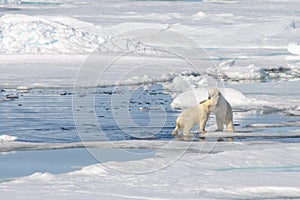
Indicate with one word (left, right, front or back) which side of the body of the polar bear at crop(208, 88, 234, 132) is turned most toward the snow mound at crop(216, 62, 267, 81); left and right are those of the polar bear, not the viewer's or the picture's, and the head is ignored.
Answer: right

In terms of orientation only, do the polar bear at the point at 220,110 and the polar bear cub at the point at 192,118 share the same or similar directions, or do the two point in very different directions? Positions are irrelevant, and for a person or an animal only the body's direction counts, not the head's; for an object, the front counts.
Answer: very different directions

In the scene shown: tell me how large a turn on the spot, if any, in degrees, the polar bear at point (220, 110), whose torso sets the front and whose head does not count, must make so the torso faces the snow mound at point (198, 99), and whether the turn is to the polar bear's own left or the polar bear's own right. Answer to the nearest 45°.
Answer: approximately 90° to the polar bear's own right

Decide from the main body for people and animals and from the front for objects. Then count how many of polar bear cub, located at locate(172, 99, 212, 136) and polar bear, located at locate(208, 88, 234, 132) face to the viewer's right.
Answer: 1

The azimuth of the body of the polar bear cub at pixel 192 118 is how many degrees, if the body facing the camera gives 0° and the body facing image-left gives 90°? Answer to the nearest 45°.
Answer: approximately 270°

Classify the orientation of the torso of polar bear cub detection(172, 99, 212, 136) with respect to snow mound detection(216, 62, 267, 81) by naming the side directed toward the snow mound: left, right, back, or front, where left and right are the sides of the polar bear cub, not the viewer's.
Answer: left

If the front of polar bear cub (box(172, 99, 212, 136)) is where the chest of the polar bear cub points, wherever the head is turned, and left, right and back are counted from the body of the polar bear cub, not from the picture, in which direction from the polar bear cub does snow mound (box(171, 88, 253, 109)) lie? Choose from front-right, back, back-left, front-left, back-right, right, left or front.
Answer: left

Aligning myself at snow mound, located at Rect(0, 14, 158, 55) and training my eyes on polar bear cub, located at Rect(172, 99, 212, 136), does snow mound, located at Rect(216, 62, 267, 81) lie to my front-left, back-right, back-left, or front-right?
front-left

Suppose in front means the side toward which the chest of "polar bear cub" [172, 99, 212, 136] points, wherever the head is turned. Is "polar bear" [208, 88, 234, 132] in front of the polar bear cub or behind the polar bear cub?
in front

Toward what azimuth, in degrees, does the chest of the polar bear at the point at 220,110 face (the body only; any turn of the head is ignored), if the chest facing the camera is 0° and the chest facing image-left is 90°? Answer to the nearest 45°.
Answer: approximately 90°
